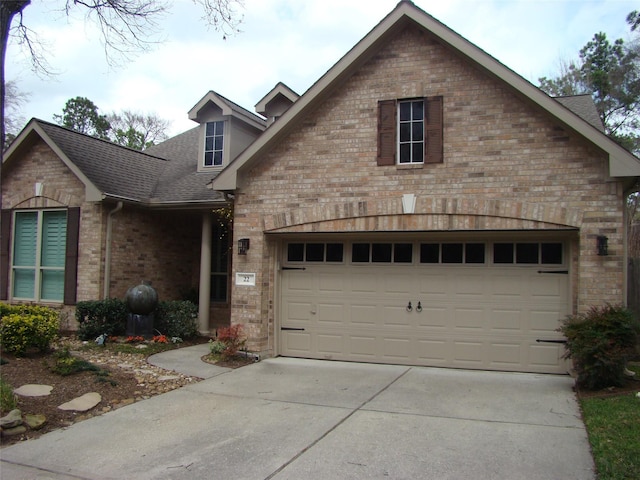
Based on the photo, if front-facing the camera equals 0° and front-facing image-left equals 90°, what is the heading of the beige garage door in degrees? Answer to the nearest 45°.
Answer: approximately 0°

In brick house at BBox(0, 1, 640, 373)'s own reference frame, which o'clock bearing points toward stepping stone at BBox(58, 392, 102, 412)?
The stepping stone is roughly at 2 o'clock from the brick house.

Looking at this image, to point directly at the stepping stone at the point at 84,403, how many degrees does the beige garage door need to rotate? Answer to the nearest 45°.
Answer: approximately 45° to its right

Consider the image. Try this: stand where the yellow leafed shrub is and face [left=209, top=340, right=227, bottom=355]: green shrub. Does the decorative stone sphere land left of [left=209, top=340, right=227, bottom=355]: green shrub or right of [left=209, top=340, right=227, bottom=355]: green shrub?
left

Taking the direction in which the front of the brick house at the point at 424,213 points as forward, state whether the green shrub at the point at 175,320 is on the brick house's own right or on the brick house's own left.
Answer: on the brick house's own right

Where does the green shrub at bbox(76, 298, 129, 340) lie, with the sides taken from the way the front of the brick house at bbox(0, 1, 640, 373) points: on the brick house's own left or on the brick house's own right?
on the brick house's own right

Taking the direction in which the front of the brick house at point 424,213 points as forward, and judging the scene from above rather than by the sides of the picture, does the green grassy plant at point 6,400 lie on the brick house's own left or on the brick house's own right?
on the brick house's own right

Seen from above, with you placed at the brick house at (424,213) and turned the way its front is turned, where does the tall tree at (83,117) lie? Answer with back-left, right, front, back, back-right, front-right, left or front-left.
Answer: back-right

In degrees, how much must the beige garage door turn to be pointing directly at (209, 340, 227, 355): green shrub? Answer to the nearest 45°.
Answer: approximately 90° to its right

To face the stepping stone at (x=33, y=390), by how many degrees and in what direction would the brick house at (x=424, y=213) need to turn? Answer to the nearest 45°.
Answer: approximately 90° to its right
